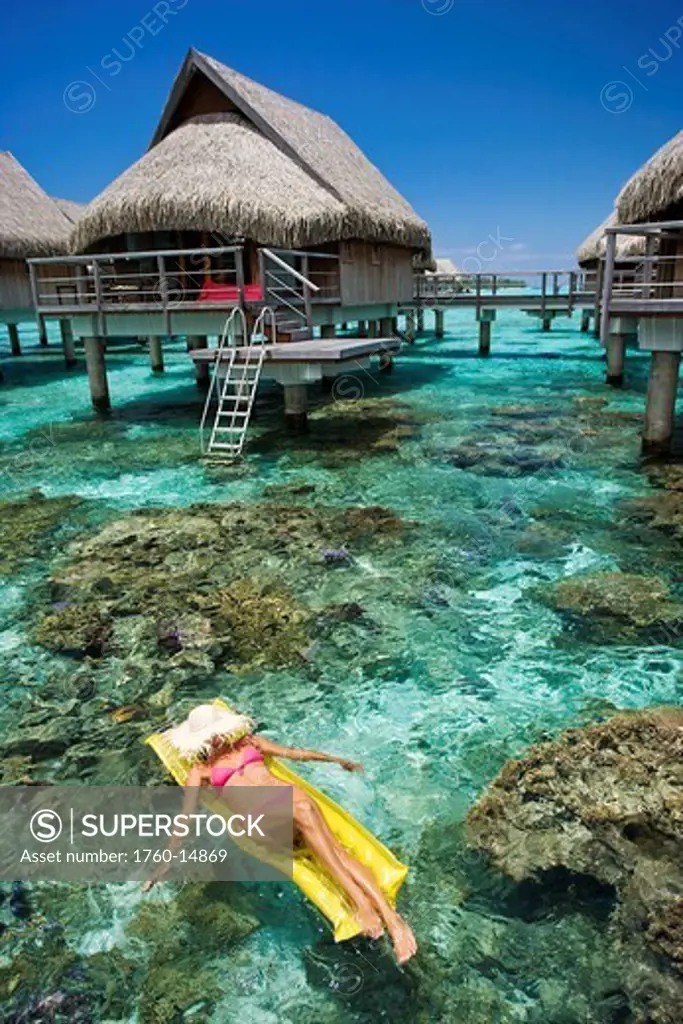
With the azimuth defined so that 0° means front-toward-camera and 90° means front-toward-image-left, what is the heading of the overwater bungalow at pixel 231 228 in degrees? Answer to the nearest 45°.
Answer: approximately 45°

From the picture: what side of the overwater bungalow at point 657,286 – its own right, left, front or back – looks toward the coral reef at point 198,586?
front

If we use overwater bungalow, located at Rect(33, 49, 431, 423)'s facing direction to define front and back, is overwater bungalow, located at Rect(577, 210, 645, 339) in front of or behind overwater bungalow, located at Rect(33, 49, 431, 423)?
behind

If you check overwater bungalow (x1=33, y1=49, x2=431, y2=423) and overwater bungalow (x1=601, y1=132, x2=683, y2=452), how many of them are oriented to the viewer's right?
0

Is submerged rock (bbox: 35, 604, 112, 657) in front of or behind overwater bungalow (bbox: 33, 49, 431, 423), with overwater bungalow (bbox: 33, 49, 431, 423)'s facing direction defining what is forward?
in front

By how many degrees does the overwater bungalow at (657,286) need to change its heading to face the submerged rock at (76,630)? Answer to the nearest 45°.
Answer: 0° — it already faces it

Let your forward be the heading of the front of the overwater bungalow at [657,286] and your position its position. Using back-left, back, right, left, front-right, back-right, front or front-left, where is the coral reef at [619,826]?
front-left

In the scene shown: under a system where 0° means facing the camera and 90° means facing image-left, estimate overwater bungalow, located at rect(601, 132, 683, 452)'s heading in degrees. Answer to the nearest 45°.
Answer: approximately 45°

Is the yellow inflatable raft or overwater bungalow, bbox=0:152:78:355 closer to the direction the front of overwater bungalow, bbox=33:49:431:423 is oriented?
the yellow inflatable raft

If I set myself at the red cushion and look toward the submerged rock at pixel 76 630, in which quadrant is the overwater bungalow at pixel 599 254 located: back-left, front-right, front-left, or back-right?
back-left

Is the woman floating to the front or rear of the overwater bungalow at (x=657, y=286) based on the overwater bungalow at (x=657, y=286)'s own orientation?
to the front
